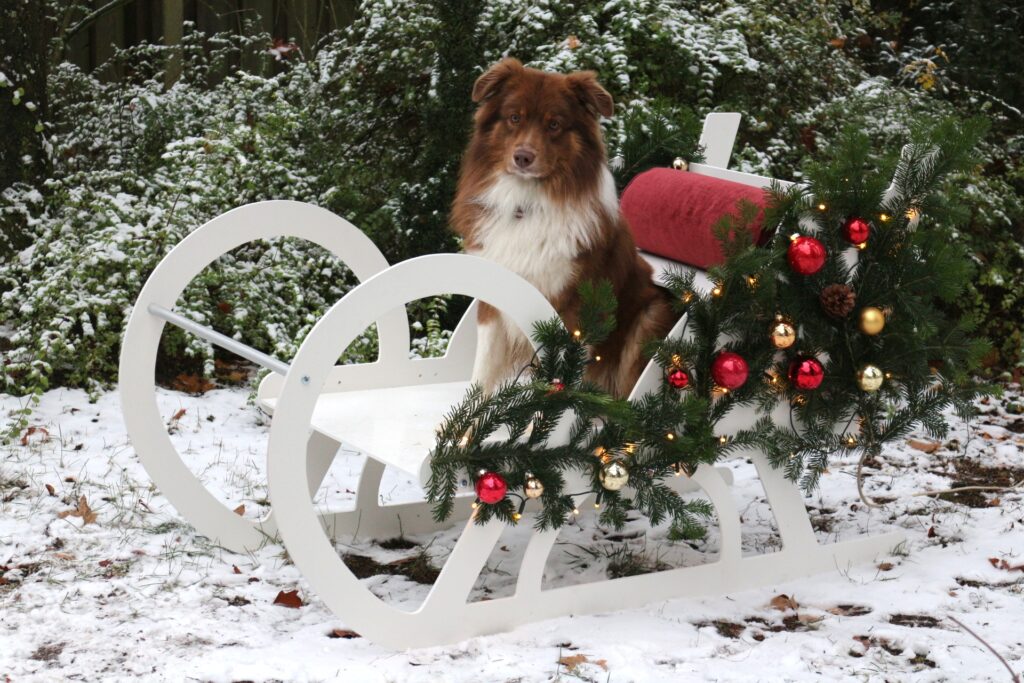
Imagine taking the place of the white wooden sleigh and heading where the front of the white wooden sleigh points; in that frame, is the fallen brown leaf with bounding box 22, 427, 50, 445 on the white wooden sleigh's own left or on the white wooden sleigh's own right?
on the white wooden sleigh's own right

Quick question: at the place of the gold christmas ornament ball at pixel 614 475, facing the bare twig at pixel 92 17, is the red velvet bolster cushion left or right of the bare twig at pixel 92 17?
right

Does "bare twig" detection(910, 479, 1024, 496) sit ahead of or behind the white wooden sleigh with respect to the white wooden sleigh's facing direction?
behind

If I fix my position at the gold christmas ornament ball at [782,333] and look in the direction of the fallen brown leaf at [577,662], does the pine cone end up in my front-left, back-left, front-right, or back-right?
back-left

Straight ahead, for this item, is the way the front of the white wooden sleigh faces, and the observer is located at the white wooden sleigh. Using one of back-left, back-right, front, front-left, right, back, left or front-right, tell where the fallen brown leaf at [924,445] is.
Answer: back

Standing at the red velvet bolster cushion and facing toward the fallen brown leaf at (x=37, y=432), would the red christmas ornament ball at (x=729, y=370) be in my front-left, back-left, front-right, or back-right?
back-left

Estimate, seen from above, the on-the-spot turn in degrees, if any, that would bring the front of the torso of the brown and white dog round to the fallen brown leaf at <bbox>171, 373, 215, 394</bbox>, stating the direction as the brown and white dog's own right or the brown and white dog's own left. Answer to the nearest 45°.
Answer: approximately 90° to the brown and white dog's own right

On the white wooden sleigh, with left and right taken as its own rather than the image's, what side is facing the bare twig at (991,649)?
left

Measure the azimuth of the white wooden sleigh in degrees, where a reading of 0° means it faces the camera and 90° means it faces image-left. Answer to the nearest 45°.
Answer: approximately 45°
